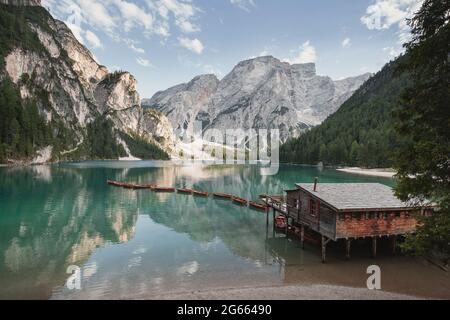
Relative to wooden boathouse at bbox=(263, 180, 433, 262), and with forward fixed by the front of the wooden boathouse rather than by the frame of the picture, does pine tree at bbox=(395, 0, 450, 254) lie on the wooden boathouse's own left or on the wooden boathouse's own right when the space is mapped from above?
on the wooden boathouse's own left

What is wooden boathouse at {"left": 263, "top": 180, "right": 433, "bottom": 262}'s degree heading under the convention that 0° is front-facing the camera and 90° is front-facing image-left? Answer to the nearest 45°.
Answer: approximately 45°
